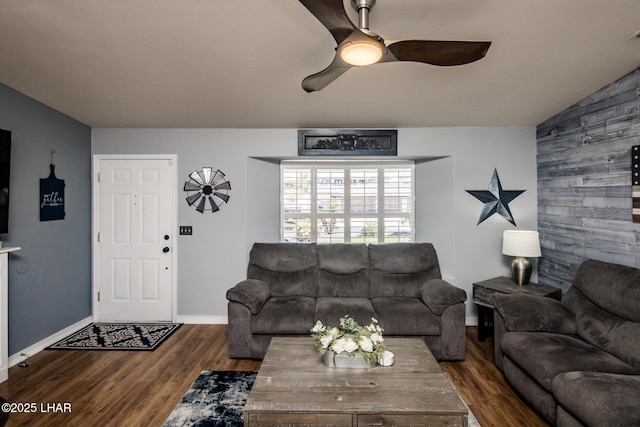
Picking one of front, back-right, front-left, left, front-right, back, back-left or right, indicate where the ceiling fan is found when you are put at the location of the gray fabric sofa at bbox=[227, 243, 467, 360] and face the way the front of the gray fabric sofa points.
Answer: front

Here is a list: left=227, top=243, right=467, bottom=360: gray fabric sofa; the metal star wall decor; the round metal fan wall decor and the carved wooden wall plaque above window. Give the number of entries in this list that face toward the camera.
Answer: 4

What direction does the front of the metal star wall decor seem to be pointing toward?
toward the camera

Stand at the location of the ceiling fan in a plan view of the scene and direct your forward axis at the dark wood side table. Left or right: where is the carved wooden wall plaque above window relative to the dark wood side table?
left

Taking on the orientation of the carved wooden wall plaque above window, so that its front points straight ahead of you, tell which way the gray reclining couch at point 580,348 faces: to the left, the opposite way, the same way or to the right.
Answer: to the right

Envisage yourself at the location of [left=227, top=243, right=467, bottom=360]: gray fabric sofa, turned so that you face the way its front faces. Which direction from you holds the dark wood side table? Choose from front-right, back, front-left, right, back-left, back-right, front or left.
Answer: left

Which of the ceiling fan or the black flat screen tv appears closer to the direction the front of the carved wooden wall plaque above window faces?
the ceiling fan

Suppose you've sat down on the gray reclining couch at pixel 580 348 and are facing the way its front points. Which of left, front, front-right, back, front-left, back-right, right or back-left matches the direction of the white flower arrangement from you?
front

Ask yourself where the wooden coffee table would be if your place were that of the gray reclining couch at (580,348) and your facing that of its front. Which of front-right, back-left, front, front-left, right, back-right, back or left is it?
front

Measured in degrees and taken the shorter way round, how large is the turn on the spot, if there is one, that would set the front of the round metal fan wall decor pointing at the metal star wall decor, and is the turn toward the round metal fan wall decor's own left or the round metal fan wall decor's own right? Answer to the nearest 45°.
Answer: approximately 90° to the round metal fan wall decor's own left

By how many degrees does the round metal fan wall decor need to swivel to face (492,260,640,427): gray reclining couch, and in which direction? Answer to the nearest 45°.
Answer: approximately 45° to its left

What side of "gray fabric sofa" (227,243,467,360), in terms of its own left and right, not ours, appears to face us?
front

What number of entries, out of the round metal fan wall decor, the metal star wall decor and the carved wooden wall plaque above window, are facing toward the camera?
3

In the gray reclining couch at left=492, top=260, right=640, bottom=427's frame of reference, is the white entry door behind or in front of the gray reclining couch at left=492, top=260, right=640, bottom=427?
in front

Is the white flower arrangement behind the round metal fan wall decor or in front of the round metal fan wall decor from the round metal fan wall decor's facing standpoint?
in front

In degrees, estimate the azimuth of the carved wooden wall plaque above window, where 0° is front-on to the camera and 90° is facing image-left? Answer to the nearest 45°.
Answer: approximately 0°

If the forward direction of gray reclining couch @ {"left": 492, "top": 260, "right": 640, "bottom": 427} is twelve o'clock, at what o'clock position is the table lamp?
The table lamp is roughly at 4 o'clock from the gray reclining couch.

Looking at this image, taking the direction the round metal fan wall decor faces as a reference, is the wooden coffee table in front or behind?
in front

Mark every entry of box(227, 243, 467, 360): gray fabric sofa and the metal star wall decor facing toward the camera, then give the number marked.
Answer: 2
